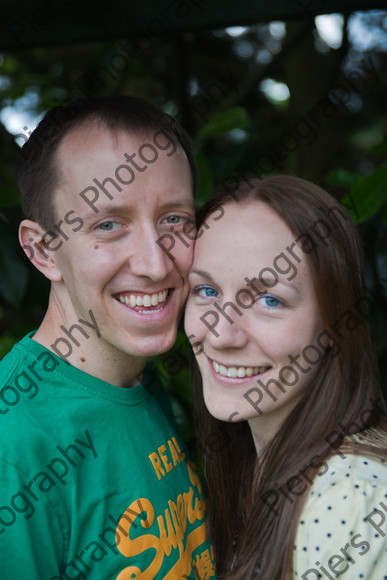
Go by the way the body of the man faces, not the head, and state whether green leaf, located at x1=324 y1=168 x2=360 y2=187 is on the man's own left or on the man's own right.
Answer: on the man's own left

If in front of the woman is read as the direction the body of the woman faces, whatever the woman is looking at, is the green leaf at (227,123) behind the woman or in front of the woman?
behind

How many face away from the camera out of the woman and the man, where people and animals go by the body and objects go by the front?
0

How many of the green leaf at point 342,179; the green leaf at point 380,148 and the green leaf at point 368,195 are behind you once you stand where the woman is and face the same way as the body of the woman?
3

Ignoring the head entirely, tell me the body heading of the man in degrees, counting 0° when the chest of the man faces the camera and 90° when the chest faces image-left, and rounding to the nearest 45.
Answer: approximately 315°

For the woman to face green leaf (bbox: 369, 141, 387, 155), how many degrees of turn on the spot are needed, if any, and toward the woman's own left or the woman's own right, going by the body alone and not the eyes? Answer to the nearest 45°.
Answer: approximately 180°

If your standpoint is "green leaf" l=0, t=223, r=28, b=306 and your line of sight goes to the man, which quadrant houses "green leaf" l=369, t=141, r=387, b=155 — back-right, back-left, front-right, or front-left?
front-left

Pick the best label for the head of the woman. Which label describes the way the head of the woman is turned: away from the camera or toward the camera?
toward the camera

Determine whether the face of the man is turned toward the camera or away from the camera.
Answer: toward the camera

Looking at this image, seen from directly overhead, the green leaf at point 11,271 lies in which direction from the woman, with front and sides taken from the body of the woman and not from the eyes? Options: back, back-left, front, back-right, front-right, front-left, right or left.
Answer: right

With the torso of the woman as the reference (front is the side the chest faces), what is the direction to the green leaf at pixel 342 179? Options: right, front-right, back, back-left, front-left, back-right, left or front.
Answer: back
